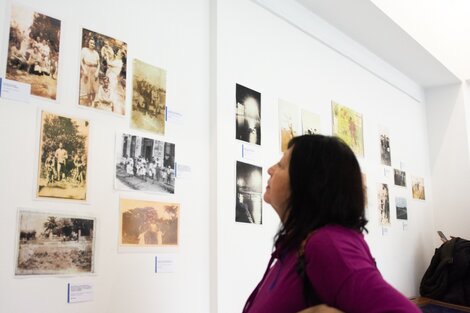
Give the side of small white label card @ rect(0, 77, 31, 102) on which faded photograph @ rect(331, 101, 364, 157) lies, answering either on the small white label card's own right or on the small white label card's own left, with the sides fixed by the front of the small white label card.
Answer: on the small white label card's own left

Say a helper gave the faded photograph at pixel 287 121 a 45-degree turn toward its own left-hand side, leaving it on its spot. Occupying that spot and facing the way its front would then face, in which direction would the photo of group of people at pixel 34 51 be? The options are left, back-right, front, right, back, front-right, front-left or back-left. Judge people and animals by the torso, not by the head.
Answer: back-right

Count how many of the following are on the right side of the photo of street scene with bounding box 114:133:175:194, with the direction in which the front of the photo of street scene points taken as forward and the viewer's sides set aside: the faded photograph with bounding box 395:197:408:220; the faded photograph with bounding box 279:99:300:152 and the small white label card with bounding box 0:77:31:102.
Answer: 1

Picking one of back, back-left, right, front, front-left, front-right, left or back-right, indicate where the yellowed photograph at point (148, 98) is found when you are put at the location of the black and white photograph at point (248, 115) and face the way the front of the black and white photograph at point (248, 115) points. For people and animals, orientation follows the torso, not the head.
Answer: right

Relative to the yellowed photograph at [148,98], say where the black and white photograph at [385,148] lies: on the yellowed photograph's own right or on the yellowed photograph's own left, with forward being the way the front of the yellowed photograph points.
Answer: on the yellowed photograph's own left

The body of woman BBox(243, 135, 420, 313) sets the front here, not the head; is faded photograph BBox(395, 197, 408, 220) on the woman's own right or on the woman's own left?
on the woman's own right

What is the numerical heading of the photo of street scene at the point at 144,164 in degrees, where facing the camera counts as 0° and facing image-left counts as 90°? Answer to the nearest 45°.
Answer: approximately 315°

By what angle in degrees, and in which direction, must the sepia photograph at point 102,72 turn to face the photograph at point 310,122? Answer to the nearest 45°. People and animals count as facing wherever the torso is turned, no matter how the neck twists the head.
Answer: approximately 90° to its left

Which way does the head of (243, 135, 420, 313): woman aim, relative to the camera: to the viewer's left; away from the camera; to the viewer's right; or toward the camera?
to the viewer's left

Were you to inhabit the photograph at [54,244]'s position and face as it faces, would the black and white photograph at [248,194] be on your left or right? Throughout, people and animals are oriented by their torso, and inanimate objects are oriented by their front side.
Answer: on your left

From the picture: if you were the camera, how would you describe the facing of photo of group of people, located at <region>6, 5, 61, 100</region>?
facing the viewer and to the right of the viewer

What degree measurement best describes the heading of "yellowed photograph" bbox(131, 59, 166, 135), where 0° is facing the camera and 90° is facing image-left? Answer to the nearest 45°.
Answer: approximately 315°
